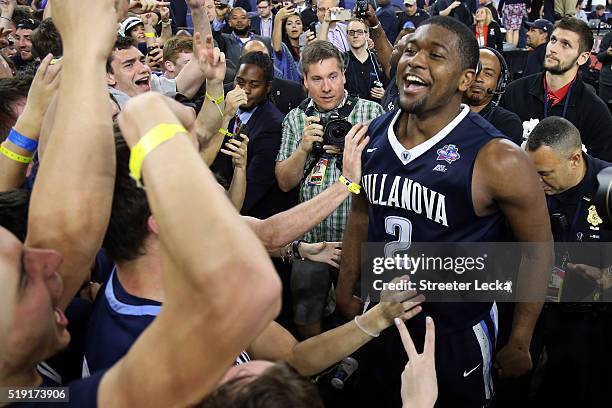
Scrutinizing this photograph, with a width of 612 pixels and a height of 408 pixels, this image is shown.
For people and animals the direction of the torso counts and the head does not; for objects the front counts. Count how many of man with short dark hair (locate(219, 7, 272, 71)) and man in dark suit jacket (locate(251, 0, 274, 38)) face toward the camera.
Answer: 2

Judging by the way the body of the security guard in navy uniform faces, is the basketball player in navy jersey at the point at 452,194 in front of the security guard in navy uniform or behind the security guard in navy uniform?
in front

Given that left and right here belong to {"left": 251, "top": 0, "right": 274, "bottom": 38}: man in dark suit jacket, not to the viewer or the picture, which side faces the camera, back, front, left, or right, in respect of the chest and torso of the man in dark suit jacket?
front

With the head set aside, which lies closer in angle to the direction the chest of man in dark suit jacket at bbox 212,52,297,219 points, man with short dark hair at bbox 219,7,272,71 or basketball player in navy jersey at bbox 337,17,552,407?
the basketball player in navy jersey

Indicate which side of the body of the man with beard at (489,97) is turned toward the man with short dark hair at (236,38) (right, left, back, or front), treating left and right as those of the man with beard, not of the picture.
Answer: right

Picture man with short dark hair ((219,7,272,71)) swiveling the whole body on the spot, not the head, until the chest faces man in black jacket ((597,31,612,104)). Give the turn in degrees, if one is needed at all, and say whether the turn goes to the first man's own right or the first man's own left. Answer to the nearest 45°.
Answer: approximately 90° to the first man's own left

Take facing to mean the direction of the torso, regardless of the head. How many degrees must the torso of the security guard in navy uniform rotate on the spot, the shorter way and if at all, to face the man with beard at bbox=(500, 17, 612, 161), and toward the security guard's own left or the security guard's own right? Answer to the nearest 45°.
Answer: approximately 135° to the security guard's own right

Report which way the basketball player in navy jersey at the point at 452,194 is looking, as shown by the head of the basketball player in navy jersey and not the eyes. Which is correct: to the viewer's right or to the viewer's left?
to the viewer's left

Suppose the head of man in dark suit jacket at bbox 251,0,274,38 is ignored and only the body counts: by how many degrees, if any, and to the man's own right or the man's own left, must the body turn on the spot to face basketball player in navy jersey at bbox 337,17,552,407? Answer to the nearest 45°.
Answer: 0° — they already face them

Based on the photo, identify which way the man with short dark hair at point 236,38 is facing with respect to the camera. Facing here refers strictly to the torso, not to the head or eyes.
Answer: toward the camera

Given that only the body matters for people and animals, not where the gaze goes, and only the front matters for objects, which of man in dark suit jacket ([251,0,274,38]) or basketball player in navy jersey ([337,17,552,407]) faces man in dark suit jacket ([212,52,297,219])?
man in dark suit jacket ([251,0,274,38])

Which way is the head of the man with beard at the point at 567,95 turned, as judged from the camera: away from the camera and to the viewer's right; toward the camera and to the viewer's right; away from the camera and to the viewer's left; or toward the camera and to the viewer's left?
toward the camera and to the viewer's left

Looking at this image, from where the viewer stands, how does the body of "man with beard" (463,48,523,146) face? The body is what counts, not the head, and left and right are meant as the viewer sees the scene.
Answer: facing the viewer and to the left of the viewer
